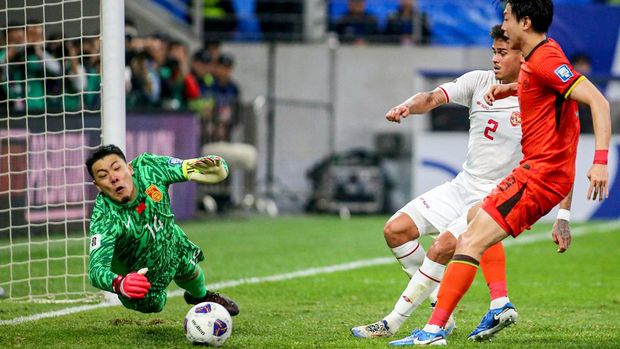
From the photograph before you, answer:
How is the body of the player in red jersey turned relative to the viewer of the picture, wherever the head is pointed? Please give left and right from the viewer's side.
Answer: facing to the left of the viewer

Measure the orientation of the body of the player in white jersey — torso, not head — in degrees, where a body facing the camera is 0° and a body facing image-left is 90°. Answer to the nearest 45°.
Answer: approximately 45°

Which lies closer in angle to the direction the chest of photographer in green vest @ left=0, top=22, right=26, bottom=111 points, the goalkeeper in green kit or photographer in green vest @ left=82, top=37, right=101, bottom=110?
the goalkeeper in green kit

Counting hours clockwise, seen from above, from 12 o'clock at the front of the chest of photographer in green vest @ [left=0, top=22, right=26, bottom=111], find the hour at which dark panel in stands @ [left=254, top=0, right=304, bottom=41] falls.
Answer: dark panel in stands @ [left=254, top=0, right=304, bottom=41] is roughly at 7 o'clock from photographer in green vest @ [left=0, top=22, right=26, bottom=111].
